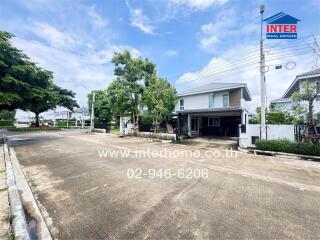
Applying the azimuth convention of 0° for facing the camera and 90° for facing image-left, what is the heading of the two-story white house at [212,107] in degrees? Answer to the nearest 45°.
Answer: approximately 45°

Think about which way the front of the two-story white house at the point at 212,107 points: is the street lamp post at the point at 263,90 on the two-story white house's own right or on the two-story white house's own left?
on the two-story white house's own left

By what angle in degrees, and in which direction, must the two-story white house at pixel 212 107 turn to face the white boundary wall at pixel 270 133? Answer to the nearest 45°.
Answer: approximately 90° to its left
